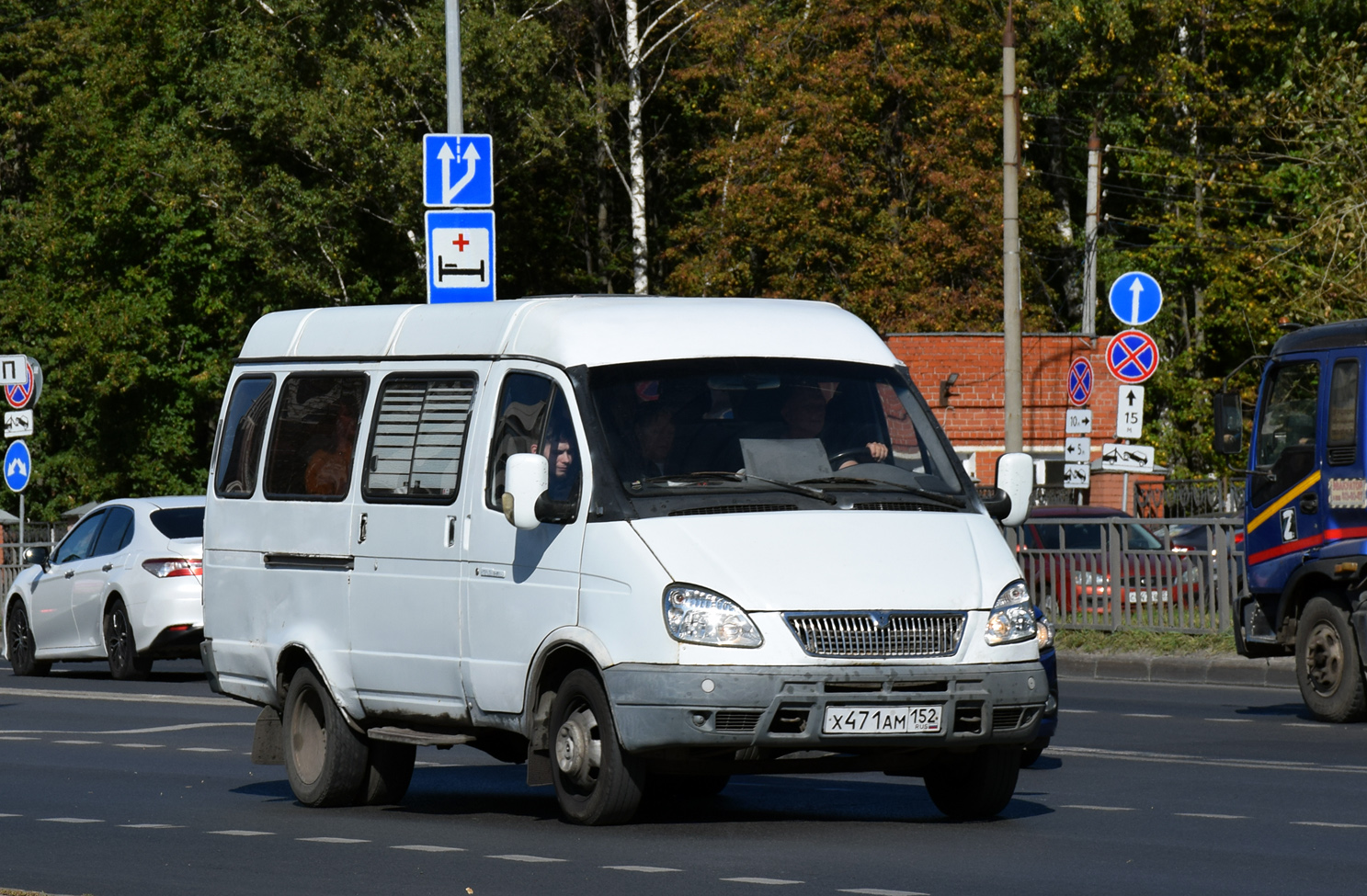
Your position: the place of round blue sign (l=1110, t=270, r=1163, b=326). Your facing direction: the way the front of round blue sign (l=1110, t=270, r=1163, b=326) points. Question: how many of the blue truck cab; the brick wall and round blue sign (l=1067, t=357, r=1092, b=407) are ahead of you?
1

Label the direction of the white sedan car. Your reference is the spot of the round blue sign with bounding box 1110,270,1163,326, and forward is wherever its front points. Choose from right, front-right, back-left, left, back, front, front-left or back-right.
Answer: front-right

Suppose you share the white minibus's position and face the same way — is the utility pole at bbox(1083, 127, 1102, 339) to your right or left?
on your left

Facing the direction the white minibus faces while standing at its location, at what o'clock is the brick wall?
The brick wall is roughly at 8 o'clock from the white minibus.

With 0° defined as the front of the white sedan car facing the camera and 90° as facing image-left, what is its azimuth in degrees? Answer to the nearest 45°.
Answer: approximately 135°

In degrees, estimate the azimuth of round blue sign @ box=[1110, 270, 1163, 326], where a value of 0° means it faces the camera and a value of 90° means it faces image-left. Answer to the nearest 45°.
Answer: approximately 0°

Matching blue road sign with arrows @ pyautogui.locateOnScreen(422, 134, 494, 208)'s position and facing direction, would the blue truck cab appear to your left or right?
on your left

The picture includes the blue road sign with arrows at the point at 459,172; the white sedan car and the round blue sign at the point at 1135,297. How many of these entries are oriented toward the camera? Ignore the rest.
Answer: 2

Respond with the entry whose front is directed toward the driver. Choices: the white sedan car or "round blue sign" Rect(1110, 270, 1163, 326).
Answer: the round blue sign

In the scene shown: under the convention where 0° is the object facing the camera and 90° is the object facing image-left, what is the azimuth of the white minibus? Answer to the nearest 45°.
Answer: approximately 315°
